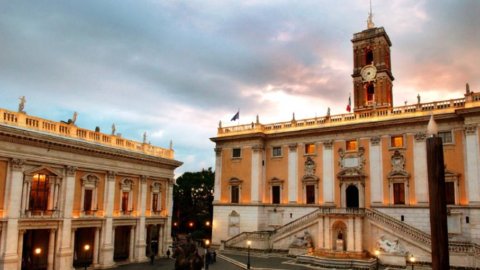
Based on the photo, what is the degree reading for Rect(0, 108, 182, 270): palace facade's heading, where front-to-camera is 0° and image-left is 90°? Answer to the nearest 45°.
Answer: approximately 315°

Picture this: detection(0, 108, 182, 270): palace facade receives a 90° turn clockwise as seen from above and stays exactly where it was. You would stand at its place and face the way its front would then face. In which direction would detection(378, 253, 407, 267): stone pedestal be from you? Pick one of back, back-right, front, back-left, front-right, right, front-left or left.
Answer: back-left
